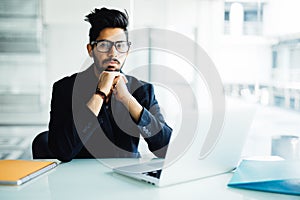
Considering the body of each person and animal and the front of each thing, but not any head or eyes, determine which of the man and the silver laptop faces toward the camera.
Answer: the man

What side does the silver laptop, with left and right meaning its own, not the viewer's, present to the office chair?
front

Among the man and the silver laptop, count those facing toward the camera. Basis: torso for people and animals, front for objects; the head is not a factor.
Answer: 1

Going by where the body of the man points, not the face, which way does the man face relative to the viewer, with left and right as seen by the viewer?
facing the viewer

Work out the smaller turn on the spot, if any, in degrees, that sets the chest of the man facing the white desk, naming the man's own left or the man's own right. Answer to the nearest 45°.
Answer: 0° — they already face it

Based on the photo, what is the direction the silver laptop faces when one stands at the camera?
facing away from the viewer and to the left of the viewer
